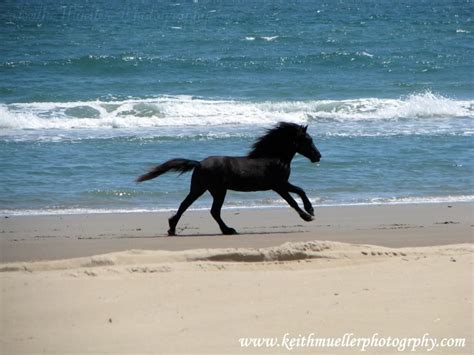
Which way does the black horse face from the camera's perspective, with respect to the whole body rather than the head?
to the viewer's right
